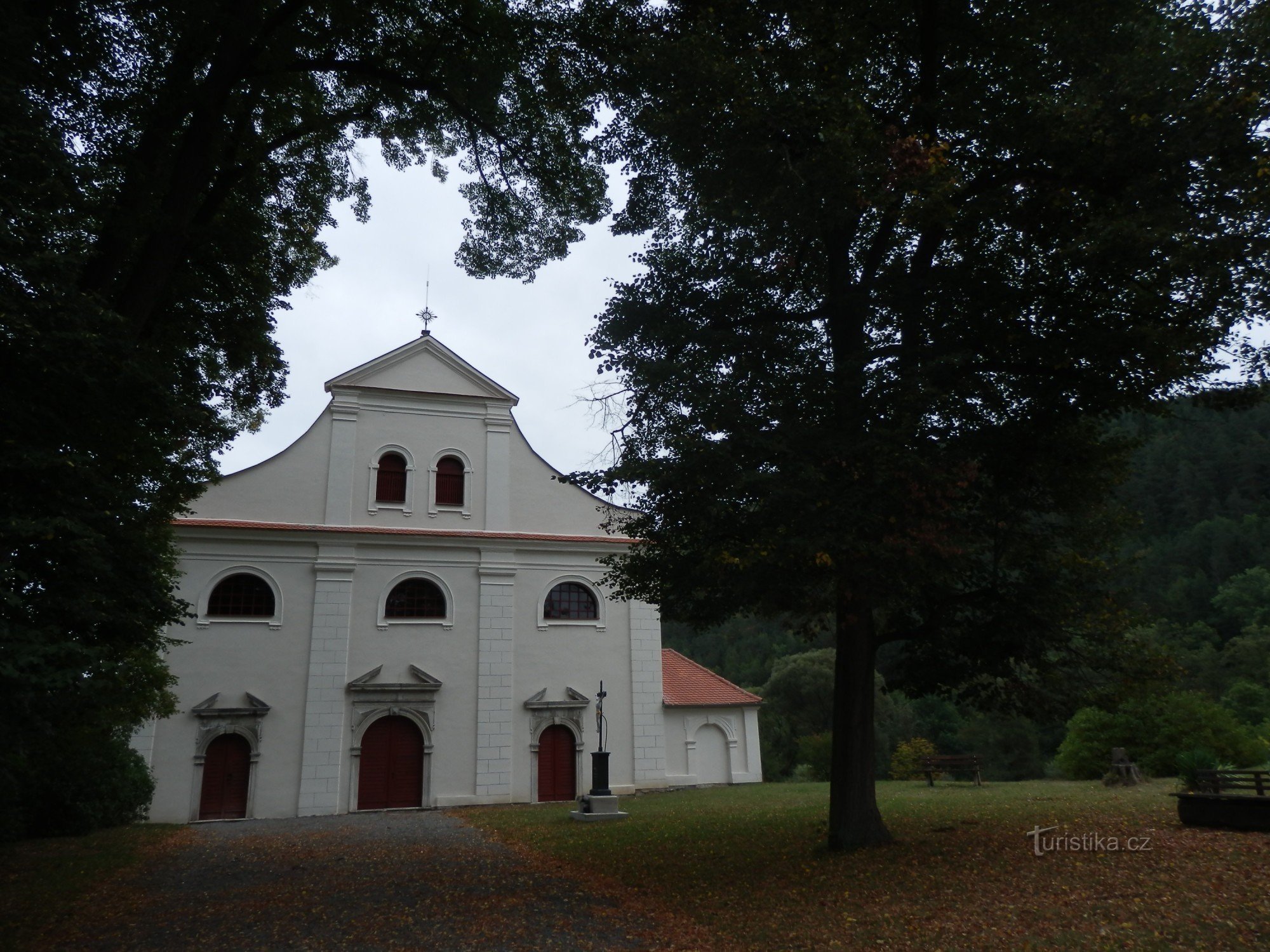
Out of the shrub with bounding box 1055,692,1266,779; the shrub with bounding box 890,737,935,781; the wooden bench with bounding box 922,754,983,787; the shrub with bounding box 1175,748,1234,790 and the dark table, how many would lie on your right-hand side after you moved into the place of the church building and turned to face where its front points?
0

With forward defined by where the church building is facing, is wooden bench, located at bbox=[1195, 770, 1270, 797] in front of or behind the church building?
in front

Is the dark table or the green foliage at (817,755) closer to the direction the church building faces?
the dark table

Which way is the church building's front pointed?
toward the camera

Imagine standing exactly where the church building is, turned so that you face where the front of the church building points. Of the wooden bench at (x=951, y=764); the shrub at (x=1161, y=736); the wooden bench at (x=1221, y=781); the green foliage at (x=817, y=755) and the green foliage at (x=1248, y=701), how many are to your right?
0

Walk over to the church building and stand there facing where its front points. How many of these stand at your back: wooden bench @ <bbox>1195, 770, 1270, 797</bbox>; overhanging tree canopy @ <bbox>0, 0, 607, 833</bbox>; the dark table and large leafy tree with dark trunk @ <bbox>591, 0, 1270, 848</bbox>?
0

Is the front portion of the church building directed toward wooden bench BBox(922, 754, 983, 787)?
no

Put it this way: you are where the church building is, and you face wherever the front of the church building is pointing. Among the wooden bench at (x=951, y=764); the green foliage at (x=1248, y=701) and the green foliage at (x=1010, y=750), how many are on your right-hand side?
0

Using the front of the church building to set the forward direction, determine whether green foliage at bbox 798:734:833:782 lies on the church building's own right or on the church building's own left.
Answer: on the church building's own left

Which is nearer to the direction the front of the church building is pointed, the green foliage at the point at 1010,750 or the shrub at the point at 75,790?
the shrub

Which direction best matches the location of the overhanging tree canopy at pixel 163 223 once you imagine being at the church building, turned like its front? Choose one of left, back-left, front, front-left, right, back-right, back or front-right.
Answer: front

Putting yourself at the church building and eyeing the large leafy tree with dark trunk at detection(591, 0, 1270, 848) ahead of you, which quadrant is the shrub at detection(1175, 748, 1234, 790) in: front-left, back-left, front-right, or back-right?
front-left

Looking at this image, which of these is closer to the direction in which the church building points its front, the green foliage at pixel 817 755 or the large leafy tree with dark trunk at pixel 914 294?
the large leafy tree with dark trunk

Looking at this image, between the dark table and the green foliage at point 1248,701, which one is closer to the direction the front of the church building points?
the dark table

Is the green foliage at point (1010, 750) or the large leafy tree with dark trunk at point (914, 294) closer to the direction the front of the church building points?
the large leafy tree with dark trunk

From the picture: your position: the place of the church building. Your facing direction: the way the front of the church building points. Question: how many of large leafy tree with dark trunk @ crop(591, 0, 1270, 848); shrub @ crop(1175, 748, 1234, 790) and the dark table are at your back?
0
